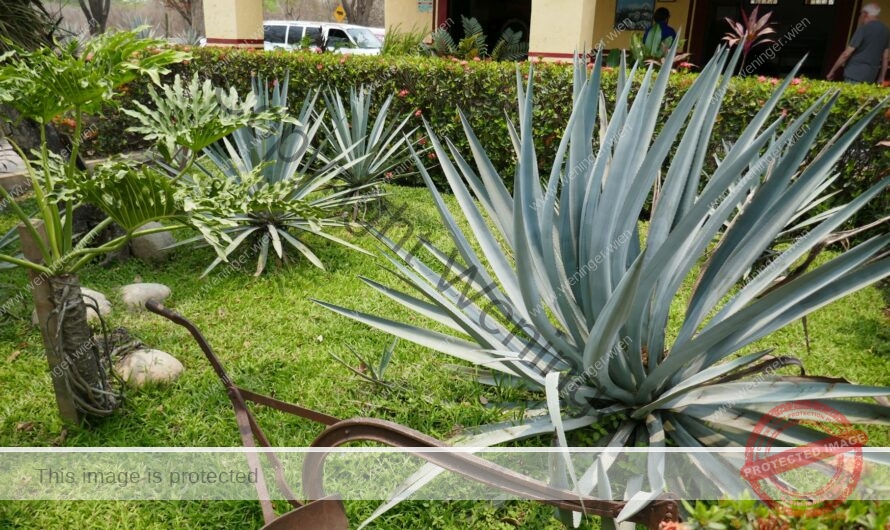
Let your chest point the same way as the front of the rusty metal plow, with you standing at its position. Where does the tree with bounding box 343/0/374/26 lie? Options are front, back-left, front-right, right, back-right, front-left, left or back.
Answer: left

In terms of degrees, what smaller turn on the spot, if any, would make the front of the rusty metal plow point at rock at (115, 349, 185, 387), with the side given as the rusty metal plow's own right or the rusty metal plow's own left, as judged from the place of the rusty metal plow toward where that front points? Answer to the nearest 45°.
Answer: approximately 135° to the rusty metal plow's own left

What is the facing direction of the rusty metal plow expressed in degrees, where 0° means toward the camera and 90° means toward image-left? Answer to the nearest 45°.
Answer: approximately 270°

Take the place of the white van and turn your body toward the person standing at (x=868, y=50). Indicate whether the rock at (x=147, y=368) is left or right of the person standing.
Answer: right

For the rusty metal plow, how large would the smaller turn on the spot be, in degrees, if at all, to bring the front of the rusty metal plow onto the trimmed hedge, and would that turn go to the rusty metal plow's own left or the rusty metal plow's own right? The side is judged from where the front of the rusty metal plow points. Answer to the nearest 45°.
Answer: approximately 90° to the rusty metal plow's own left

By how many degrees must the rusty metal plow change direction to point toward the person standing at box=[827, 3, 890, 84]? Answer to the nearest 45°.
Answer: approximately 45° to its left

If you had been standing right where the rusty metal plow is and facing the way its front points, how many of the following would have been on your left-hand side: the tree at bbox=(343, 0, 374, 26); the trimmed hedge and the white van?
3

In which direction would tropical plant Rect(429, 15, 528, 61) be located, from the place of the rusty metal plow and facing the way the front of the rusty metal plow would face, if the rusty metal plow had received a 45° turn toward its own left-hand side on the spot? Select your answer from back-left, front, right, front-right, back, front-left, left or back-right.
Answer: front-left
